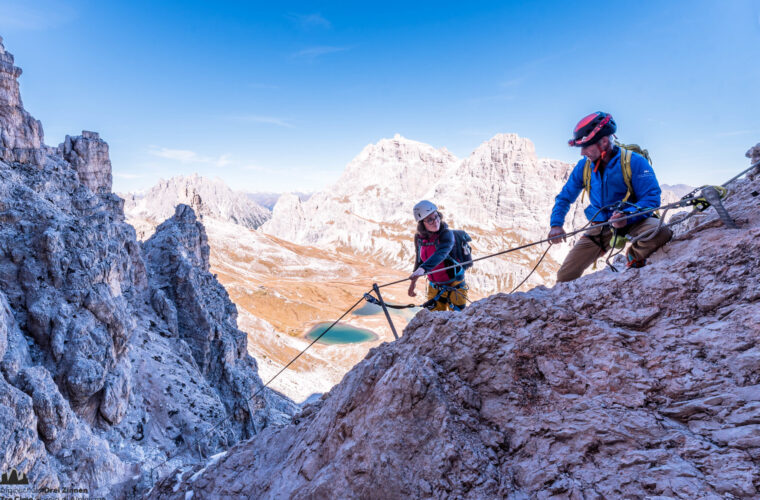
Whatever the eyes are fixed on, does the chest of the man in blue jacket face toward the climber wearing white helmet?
no

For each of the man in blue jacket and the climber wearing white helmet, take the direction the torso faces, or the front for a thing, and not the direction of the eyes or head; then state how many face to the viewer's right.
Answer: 0

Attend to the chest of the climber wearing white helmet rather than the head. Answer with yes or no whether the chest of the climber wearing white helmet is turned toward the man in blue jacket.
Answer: no

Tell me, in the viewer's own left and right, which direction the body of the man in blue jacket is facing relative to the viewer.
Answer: facing the viewer and to the left of the viewer

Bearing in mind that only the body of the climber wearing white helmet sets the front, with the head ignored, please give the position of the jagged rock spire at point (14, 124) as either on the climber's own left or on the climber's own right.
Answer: on the climber's own right
